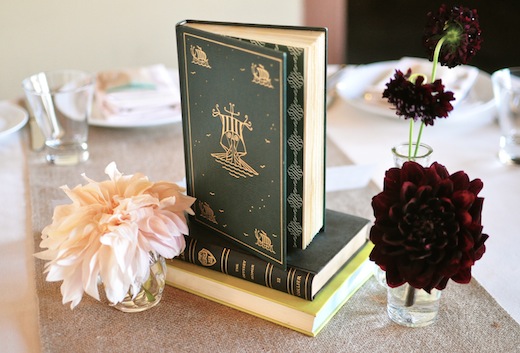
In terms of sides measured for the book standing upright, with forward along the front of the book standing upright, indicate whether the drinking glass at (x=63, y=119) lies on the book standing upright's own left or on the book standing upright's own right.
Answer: on the book standing upright's own right

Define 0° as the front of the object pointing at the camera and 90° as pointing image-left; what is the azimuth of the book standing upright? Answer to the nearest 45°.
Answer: approximately 45°

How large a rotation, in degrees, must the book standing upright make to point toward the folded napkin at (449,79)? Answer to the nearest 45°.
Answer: approximately 180°

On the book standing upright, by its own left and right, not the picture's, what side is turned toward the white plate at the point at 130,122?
right

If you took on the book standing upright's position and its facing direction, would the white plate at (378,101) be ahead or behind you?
behind

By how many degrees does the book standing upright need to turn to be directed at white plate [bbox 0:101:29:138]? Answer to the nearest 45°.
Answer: approximately 90° to its right
